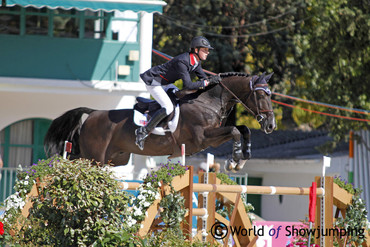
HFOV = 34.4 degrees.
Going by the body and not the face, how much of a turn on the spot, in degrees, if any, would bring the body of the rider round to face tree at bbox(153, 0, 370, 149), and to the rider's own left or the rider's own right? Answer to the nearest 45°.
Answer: approximately 90° to the rider's own left

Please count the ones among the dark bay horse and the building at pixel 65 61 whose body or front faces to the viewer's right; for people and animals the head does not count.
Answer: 1

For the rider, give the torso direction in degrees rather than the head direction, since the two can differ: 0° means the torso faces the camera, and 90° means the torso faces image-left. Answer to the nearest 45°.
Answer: approximately 270°

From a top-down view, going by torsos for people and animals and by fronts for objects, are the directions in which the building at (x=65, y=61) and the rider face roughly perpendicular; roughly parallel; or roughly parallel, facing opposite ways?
roughly perpendicular

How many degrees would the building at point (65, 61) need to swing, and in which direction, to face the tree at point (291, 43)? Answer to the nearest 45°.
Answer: approximately 135° to its left

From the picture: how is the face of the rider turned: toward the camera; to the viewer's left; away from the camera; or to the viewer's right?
to the viewer's right

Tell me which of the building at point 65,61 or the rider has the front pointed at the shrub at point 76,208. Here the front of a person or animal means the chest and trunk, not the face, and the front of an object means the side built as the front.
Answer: the building

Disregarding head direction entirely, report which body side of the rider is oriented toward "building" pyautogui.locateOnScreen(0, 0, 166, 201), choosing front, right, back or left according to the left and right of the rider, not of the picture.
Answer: left

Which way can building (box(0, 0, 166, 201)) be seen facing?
toward the camera

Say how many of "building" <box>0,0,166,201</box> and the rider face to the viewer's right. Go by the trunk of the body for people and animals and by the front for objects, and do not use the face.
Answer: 1

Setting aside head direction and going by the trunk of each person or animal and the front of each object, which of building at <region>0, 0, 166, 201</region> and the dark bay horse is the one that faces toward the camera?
the building

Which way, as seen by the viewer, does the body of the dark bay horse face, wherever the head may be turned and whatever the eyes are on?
to the viewer's right

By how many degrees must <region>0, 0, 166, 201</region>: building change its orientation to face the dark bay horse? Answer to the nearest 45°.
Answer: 0° — it already faces it
